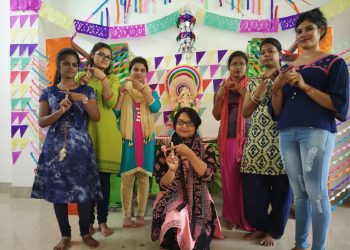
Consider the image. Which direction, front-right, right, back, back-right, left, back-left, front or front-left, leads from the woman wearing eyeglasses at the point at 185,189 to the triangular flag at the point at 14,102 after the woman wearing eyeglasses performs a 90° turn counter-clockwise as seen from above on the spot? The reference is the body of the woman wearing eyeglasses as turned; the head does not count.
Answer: back-left

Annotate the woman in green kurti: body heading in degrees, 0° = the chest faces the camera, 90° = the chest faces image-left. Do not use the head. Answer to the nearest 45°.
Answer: approximately 45°

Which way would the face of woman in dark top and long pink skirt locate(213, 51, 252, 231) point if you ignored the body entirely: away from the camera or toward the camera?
toward the camera

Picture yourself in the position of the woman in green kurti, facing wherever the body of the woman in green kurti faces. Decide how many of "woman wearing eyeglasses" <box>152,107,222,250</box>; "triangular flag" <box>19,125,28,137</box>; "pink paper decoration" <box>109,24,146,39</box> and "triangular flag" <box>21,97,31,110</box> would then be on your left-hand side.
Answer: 1

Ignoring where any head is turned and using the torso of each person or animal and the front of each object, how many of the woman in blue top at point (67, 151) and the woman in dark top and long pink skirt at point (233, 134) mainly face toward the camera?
2

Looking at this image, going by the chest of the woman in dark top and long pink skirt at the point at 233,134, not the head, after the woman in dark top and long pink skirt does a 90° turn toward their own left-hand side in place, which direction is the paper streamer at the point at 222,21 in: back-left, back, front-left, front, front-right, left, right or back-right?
left

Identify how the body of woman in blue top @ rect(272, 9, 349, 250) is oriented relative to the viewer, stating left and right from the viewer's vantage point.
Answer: facing the viewer and to the left of the viewer

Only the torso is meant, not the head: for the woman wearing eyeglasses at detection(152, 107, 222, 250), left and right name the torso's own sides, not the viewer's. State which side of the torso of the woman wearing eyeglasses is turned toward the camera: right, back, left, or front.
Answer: front

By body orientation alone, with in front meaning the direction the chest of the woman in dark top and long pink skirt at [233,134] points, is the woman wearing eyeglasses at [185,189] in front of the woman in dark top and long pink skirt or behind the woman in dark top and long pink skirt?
in front

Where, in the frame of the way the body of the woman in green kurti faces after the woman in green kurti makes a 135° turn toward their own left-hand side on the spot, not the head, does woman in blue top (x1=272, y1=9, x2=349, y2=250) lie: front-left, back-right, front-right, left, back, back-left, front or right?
front-right

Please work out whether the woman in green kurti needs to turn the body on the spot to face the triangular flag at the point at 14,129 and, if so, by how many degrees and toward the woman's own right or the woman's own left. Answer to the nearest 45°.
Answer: approximately 90° to the woman's own right
